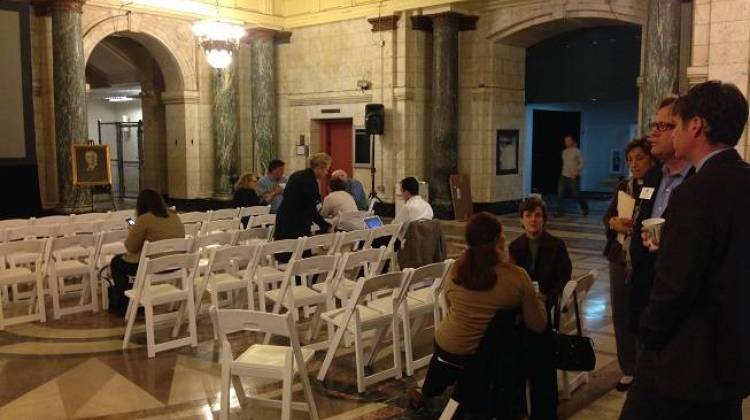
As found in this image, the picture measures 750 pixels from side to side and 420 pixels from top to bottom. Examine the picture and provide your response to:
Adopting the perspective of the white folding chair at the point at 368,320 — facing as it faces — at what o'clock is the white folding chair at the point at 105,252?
the white folding chair at the point at 105,252 is roughly at 12 o'clock from the white folding chair at the point at 368,320.

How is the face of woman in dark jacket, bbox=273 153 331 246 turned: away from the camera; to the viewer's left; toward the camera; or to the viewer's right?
to the viewer's right

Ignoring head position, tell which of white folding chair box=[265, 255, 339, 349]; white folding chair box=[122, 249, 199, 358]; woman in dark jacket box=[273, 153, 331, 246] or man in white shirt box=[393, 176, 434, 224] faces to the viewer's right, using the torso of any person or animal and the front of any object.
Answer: the woman in dark jacket

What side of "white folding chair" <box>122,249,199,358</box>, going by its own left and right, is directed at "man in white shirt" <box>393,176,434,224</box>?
right

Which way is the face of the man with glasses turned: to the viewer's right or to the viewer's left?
to the viewer's left

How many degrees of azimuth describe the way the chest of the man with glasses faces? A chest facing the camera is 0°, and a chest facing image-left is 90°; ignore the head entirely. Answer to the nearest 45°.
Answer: approximately 45°

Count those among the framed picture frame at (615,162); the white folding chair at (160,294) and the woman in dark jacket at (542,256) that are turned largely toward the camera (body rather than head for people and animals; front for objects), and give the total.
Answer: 2
